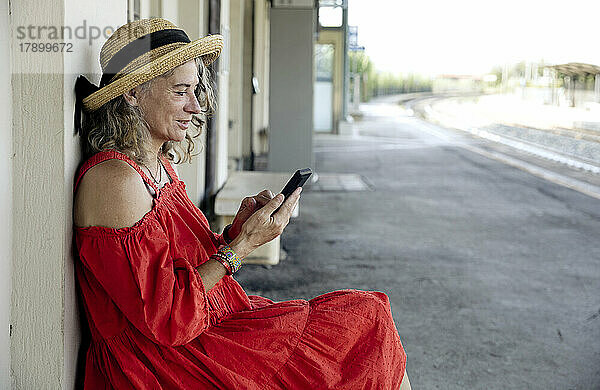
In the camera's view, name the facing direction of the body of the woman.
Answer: to the viewer's right

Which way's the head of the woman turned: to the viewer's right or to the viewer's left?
to the viewer's right

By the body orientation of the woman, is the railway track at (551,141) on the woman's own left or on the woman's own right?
on the woman's own left

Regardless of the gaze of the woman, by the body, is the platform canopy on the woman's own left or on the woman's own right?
on the woman's own left

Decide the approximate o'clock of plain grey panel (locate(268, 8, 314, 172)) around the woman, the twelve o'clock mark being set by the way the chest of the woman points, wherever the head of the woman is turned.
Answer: The plain grey panel is roughly at 9 o'clock from the woman.
